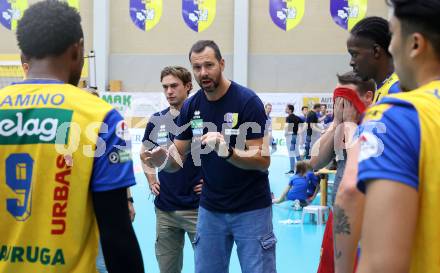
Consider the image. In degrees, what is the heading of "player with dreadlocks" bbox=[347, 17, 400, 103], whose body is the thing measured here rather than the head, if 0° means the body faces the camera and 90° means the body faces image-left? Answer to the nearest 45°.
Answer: approximately 90°

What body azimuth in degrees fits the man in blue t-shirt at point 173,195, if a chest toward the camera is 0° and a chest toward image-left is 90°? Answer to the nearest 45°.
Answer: approximately 0°

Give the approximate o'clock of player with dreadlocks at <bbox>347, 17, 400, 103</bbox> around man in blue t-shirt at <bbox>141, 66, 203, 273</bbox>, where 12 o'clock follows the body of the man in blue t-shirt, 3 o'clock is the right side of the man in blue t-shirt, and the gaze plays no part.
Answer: The player with dreadlocks is roughly at 11 o'clock from the man in blue t-shirt.

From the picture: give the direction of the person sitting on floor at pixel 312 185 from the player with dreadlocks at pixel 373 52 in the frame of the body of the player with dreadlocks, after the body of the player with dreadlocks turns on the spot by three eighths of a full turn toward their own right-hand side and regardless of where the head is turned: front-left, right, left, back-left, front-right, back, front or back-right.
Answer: front-left

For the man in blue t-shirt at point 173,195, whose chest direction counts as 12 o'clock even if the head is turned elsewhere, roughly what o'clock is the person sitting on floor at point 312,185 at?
The person sitting on floor is roughly at 7 o'clock from the man in blue t-shirt.

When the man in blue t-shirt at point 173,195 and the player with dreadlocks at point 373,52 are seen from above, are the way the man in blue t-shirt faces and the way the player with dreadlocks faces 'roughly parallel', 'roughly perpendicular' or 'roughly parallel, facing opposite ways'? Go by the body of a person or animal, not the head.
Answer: roughly perpendicular

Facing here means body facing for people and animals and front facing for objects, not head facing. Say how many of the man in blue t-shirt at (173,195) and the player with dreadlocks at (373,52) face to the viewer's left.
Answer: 1

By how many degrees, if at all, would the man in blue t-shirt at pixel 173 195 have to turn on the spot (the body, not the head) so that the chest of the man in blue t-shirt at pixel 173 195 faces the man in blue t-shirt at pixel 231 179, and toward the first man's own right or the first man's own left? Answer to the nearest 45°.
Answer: approximately 45° to the first man's own left
